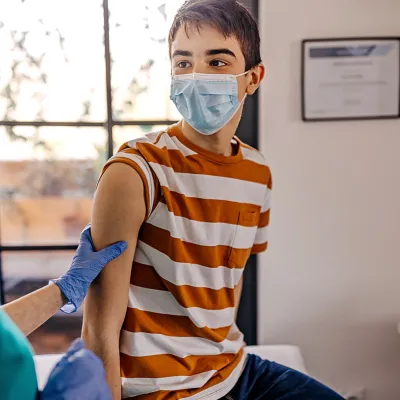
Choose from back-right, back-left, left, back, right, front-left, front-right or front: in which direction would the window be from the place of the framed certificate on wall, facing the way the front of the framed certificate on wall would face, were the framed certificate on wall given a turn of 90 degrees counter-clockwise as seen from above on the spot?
back

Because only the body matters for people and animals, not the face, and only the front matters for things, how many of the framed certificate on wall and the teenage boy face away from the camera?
0

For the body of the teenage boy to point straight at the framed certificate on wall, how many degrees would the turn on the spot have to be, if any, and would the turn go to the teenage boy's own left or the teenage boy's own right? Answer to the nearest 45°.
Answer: approximately 90° to the teenage boy's own left

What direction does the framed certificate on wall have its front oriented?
toward the camera

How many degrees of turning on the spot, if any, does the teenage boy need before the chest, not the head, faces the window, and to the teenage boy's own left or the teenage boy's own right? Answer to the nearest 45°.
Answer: approximately 180°

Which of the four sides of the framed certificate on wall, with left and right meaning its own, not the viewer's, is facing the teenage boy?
front

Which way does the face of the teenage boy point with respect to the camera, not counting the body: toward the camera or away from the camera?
toward the camera
